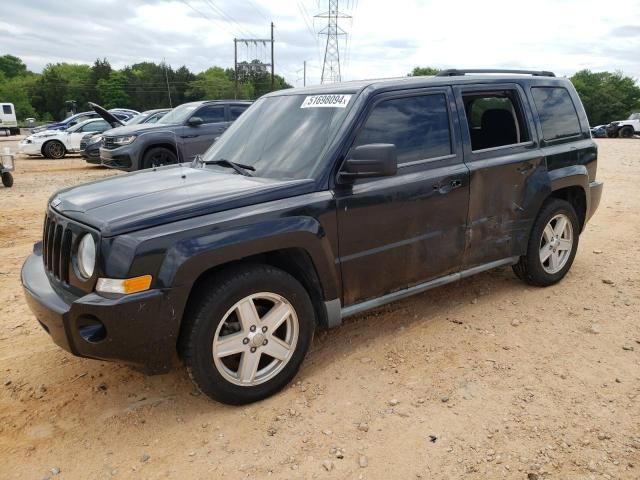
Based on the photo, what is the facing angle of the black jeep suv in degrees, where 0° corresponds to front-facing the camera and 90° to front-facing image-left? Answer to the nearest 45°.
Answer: approximately 45°

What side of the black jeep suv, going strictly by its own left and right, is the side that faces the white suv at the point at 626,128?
back

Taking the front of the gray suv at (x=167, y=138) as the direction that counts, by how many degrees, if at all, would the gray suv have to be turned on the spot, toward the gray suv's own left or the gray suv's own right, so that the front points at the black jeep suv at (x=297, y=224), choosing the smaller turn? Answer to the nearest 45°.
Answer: approximately 45° to the gray suv's own left

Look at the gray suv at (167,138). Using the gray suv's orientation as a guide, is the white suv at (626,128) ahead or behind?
behind

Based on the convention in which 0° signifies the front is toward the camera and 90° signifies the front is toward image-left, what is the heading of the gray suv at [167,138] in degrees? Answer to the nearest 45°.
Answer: approximately 45°

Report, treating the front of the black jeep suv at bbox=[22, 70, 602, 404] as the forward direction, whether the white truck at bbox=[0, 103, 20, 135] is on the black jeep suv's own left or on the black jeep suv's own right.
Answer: on the black jeep suv's own right
